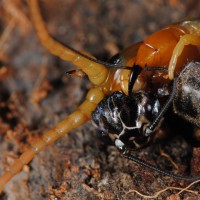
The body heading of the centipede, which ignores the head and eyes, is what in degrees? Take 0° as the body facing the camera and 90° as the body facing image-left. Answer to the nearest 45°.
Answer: approximately 90°
